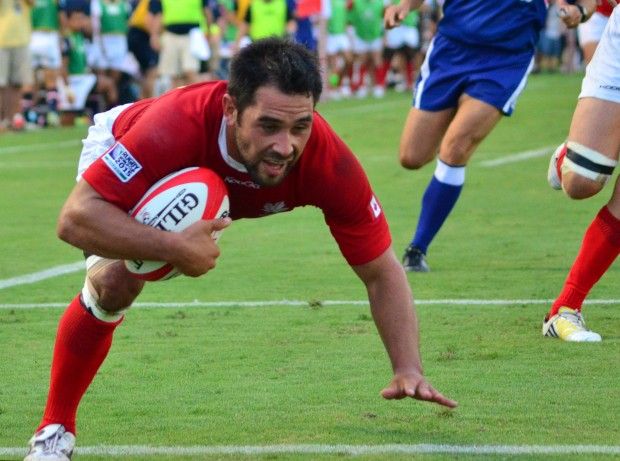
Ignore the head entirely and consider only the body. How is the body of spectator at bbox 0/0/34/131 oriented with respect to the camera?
toward the camera

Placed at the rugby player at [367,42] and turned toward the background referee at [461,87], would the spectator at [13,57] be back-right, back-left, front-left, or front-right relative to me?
front-right

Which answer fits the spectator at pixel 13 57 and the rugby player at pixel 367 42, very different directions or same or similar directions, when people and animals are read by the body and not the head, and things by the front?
same or similar directions

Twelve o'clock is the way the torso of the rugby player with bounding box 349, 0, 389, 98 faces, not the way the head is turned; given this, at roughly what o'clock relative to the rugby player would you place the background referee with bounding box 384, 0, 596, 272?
The background referee is roughly at 12 o'clock from the rugby player.

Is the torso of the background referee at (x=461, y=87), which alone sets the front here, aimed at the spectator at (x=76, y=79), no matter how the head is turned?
no

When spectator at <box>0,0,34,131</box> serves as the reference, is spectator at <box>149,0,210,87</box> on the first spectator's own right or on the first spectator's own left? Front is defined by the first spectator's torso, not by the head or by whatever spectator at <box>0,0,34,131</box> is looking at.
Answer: on the first spectator's own left

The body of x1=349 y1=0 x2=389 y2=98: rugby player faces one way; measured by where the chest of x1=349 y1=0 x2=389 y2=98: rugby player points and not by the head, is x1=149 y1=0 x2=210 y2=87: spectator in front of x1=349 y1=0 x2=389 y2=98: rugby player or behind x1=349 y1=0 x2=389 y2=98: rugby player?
in front

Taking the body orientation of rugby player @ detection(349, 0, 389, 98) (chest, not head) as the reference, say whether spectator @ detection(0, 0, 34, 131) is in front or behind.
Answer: in front

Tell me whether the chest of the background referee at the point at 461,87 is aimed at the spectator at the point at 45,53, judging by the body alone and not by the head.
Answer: no
